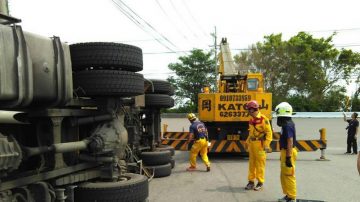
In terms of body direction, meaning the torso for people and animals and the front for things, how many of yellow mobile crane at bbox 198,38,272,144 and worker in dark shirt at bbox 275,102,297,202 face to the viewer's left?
1

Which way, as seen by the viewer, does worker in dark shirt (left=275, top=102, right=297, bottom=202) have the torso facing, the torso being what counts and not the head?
to the viewer's left

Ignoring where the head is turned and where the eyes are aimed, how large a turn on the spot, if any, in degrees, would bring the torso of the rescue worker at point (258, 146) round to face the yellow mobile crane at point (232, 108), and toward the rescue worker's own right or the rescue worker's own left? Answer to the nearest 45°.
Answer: approximately 135° to the rescue worker's own right

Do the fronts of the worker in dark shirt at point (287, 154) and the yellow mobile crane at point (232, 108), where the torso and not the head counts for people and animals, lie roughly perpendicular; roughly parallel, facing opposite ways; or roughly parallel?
roughly perpendicular

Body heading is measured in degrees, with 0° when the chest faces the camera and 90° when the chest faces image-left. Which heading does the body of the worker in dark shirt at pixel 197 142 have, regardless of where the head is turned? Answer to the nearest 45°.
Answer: approximately 135°

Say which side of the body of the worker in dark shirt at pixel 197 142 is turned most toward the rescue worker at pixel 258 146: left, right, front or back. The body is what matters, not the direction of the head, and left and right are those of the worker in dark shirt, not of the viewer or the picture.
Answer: back

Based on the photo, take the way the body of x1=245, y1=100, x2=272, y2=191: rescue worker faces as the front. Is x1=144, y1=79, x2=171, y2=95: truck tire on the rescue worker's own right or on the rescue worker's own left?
on the rescue worker's own right

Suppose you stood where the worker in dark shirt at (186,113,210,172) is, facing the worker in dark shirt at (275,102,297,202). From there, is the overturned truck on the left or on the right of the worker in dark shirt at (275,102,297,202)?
right
